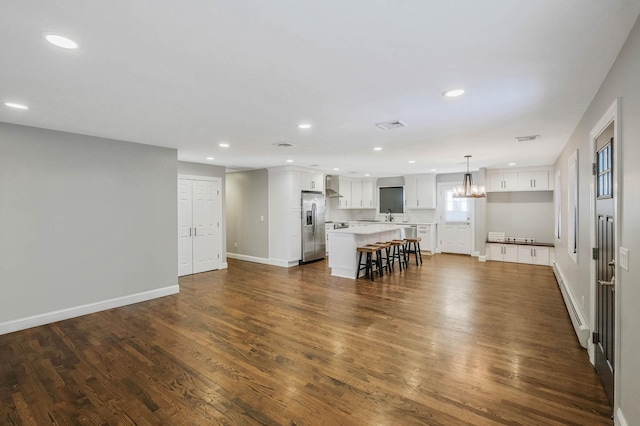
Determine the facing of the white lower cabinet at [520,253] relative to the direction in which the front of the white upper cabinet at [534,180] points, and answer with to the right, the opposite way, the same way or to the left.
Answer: the same way

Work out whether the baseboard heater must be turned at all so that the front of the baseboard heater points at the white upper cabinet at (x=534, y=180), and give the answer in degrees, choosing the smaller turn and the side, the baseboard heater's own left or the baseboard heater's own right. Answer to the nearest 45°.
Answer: approximately 90° to the baseboard heater's own right

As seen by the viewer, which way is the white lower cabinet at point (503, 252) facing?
toward the camera

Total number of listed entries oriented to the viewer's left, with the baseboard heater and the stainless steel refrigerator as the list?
1

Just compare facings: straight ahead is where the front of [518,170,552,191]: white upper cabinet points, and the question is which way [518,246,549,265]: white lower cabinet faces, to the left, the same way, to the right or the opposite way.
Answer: the same way

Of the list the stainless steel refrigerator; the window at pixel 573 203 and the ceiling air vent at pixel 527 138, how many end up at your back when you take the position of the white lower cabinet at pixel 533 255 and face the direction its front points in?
0

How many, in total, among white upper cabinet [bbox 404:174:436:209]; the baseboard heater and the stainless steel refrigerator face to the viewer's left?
1

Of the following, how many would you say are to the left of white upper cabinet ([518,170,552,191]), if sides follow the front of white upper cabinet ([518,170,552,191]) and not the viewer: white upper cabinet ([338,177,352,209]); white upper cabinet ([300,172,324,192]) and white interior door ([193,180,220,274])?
0

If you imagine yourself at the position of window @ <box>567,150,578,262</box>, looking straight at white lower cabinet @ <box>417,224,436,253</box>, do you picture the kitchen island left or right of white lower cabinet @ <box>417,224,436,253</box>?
left

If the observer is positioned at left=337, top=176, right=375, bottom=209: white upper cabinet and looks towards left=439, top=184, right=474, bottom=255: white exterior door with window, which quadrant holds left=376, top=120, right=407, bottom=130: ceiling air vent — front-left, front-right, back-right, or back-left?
front-right

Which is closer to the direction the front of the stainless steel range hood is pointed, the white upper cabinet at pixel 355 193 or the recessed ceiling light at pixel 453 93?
the recessed ceiling light

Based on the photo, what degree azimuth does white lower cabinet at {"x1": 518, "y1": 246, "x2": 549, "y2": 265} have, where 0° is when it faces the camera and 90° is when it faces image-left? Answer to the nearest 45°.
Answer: approximately 0°

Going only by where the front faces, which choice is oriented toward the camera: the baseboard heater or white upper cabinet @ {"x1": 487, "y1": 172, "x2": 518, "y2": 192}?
the white upper cabinet

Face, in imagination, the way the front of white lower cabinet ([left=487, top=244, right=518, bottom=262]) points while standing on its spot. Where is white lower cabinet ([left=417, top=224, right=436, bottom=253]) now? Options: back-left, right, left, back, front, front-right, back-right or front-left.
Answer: right

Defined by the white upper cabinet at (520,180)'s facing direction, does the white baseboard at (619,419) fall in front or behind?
in front

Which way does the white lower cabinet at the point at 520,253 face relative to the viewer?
toward the camera

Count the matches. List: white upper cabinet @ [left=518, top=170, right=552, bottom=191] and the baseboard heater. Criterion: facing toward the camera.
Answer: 1

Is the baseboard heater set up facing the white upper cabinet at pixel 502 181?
no

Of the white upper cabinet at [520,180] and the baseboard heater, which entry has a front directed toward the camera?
the white upper cabinet

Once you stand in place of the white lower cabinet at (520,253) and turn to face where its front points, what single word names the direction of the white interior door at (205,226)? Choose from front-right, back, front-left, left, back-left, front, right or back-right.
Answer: front-right

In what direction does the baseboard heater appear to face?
to the viewer's left
